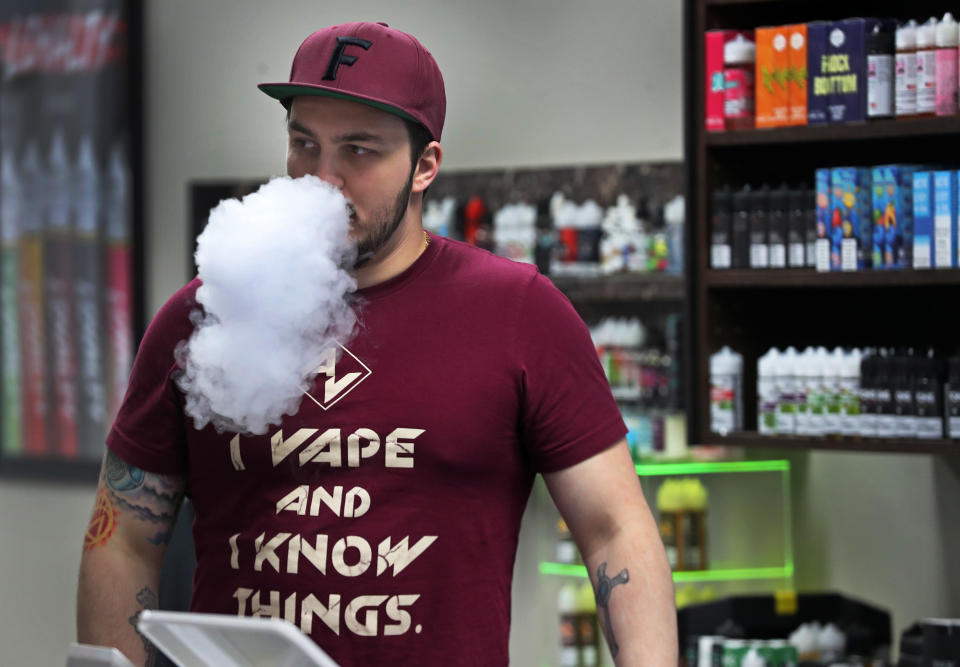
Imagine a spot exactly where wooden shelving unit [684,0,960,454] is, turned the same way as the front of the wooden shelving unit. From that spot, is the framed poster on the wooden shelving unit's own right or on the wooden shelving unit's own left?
on the wooden shelving unit's own right
